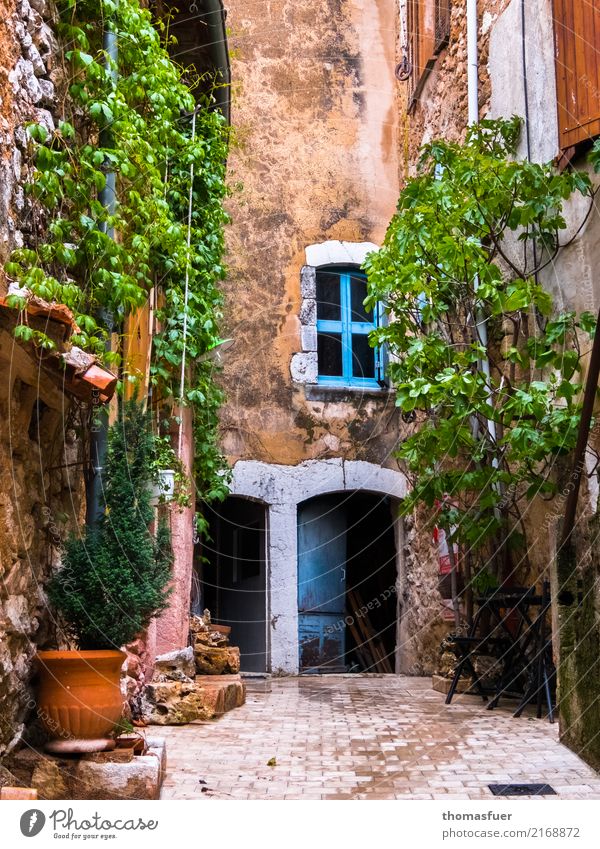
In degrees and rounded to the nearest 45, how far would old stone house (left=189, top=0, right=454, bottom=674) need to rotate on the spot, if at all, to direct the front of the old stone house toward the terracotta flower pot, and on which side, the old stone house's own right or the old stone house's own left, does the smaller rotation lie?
0° — it already faces it

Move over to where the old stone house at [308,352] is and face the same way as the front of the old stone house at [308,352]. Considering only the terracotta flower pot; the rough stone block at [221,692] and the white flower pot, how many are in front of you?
3

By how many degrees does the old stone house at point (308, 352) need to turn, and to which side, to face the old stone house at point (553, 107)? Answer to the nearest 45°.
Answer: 0° — it already faces it

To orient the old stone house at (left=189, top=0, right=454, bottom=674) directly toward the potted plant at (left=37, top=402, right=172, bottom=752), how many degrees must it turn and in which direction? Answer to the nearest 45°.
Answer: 0° — it already faces it

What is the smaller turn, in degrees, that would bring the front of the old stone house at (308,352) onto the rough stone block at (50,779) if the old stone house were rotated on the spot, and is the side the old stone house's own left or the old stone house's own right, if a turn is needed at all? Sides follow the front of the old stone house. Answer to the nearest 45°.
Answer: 0° — it already faces it

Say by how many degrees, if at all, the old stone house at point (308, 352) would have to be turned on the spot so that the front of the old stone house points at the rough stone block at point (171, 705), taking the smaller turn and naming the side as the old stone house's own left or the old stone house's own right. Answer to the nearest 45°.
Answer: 0° — it already faces it

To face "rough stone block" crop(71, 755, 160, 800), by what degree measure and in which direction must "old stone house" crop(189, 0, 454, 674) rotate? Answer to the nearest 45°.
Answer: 0° — it already faces it

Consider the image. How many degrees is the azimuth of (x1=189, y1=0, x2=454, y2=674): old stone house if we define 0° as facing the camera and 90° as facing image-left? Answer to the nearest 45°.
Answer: approximately 0°
